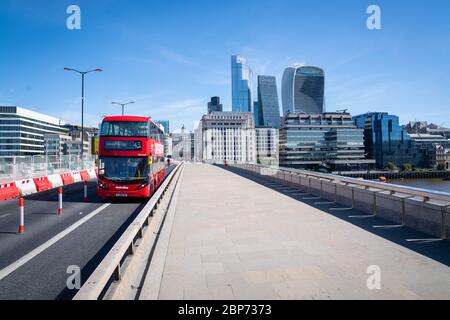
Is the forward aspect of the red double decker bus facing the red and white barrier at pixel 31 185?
no

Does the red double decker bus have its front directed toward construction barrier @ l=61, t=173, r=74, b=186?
no

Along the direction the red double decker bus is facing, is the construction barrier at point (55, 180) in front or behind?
behind

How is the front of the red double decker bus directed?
toward the camera

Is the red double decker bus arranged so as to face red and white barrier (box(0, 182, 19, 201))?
no

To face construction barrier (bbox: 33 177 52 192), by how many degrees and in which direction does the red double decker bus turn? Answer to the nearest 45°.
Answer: approximately 135° to its right
